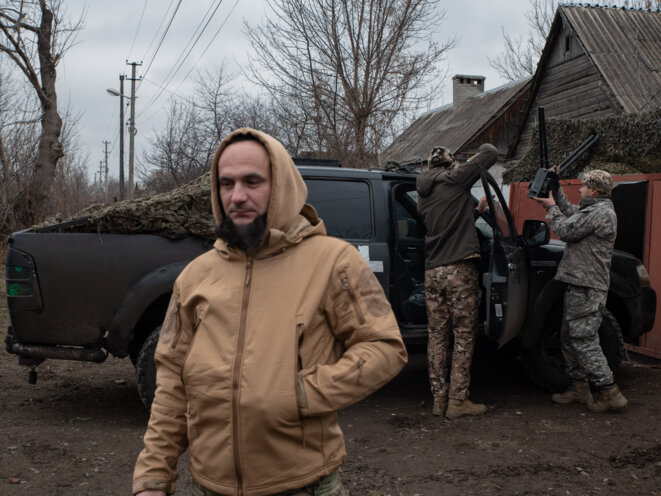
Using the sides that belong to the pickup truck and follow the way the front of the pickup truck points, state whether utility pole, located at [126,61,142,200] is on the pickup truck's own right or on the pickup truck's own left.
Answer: on the pickup truck's own left

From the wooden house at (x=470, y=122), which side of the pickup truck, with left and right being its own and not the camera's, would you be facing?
left

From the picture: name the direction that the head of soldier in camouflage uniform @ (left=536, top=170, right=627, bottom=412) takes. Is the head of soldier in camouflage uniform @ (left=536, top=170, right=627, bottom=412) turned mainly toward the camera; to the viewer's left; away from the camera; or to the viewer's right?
to the viewer's left

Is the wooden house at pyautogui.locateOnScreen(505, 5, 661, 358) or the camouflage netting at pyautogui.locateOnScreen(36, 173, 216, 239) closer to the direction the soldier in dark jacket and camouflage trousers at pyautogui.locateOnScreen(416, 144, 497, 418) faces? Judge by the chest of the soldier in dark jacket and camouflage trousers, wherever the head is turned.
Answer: the wooden house

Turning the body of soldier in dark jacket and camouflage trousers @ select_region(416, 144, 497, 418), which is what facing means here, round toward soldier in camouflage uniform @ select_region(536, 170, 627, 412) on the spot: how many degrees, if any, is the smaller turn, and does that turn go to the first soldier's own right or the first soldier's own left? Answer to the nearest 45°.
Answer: approximately 45° to the first soldier's own right

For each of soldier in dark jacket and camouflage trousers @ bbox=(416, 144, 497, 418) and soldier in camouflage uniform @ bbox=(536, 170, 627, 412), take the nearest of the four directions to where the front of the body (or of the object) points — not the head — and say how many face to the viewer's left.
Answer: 1

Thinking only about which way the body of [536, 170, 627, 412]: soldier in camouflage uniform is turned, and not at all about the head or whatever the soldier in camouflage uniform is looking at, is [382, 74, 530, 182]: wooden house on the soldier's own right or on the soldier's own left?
on the soldier's own right

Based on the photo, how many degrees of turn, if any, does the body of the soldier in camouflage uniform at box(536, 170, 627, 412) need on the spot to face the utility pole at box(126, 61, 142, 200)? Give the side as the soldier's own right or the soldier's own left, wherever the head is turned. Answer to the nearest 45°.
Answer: approximately 45° to the soldier's own right

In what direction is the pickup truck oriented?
to the viewer's right

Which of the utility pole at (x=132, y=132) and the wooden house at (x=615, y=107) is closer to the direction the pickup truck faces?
the wooden house

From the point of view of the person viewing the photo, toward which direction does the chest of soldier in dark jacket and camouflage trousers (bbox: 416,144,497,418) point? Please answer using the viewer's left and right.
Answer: facing away from the viewer and to the right of the viewer

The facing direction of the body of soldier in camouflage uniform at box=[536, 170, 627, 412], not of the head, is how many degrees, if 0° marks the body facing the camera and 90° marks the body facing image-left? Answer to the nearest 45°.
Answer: approximately 90°
